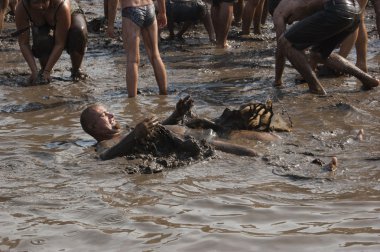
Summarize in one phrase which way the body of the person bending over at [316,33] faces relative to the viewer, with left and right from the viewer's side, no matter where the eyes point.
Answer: facing to the left of the viewer

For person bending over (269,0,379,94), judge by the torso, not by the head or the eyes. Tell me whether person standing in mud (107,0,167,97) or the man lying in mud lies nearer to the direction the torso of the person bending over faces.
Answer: the person standing in mud

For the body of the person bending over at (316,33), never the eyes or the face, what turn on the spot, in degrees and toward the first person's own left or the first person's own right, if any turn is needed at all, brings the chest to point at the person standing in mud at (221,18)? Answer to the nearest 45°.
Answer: approximately 45° to the first person's own right

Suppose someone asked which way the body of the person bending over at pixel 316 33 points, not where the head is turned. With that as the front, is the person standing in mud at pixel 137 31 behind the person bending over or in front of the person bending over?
in front

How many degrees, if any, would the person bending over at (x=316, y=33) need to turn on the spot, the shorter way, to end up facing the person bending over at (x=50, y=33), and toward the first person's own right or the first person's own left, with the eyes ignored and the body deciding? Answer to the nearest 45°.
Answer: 0° — they already face them

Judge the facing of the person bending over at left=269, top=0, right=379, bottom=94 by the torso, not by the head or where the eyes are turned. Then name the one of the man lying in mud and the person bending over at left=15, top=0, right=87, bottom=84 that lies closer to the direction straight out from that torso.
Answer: the person bending over

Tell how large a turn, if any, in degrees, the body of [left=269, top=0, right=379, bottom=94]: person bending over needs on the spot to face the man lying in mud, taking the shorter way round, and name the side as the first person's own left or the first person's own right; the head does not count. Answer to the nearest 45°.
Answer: approximately 45° to the first person's own left

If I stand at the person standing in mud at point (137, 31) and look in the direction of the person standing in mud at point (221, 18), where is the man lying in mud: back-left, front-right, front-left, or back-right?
back-right
